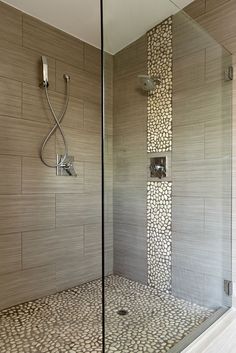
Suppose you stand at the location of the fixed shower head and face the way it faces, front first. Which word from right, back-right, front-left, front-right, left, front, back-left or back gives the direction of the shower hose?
front-right

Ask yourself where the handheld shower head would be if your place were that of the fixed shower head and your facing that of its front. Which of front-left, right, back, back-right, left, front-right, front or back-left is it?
front-right

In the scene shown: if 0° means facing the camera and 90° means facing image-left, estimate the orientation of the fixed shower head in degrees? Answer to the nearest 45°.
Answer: approximately 45°
